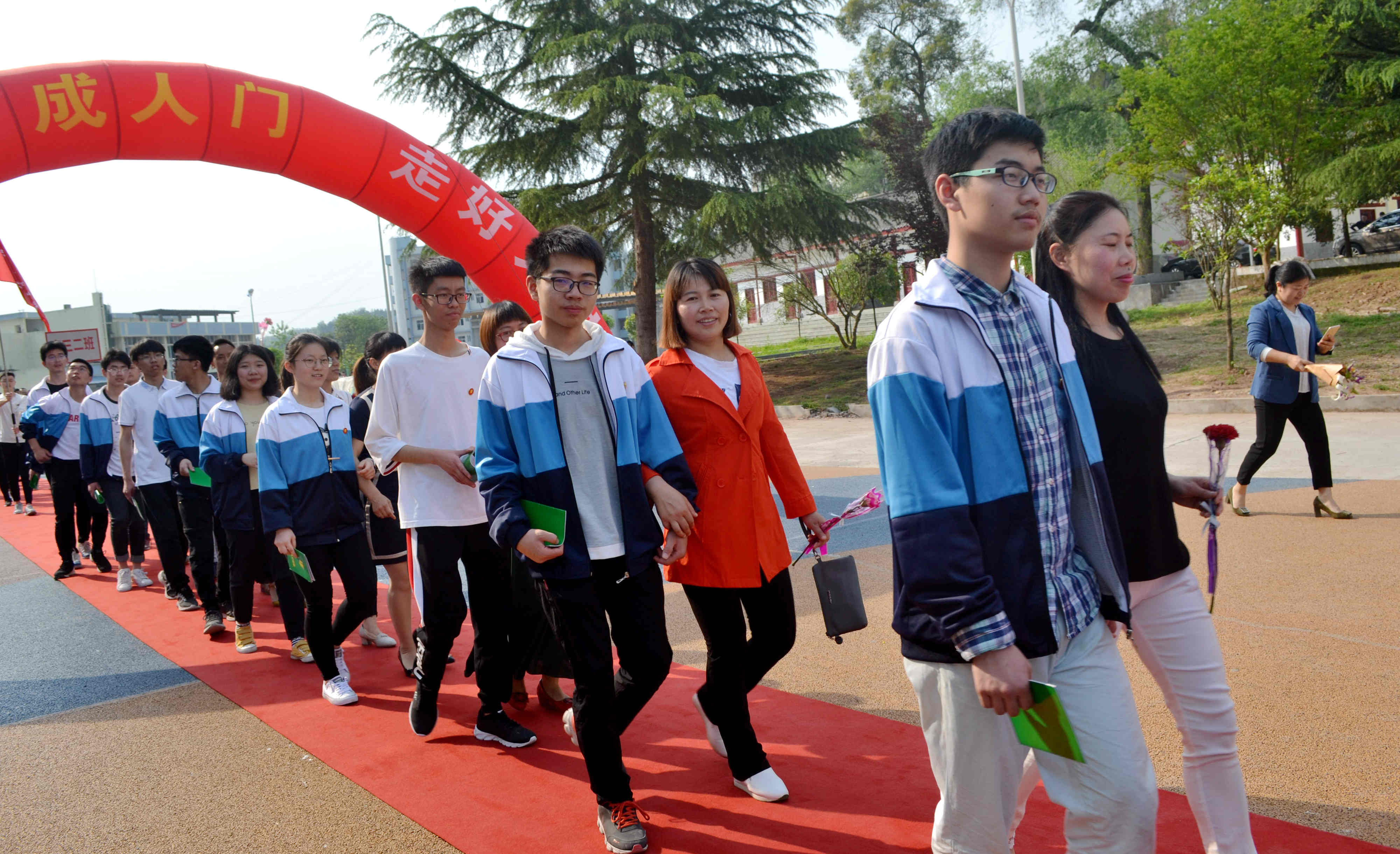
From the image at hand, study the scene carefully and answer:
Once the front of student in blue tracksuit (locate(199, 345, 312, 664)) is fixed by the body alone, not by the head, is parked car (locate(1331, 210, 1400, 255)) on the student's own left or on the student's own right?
on the student's own left

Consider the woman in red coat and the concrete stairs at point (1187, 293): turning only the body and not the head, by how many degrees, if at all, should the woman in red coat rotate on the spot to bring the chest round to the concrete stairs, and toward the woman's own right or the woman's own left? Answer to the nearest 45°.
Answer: approximately 90° to the woman's own left

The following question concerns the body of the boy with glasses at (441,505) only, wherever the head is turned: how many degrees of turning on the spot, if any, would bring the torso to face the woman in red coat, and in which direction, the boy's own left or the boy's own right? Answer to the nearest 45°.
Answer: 0° — they already face them

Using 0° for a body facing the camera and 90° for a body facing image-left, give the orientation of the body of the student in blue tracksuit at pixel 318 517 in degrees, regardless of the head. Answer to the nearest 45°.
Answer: approximately 315°

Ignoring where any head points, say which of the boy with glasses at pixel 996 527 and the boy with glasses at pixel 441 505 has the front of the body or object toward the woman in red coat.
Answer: the boy with glasses at pixel 441 505
